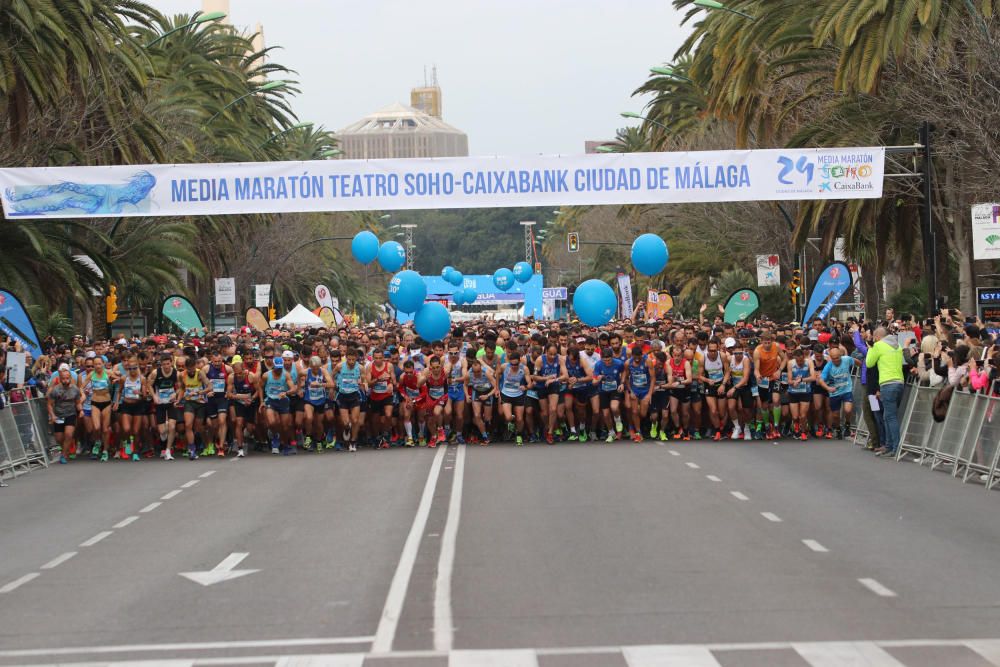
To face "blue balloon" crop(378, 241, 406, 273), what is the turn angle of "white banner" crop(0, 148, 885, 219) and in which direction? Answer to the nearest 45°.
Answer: approximately 180°

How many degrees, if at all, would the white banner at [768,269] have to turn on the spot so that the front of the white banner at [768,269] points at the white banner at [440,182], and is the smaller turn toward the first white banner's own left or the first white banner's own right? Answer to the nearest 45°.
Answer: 0° — it already faces it

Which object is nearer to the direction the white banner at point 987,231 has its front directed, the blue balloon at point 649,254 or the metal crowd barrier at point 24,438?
the metal crowd barrier

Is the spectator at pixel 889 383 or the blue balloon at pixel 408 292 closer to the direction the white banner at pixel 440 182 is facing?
the spectator

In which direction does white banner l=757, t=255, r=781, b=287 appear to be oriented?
toward the camera

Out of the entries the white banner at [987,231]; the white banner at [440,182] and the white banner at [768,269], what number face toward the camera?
3

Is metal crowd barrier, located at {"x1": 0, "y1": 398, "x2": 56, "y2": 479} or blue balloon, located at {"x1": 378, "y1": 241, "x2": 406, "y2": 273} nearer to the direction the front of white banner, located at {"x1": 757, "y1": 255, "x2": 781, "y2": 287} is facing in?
the metal crowd barrier

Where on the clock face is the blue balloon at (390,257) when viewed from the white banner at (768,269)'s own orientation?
The blue balloon is roughly at 2 o'clock from the white banner.

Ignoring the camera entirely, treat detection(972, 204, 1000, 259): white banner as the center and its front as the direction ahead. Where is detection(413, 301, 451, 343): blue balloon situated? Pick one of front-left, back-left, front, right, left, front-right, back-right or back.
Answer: right

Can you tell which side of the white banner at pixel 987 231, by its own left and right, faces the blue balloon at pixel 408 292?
right

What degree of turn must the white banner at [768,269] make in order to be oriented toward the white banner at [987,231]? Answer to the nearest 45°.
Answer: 0° — it already faces it

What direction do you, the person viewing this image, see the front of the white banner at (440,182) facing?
facing the viewer

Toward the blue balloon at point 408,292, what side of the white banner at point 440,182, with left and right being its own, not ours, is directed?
back
